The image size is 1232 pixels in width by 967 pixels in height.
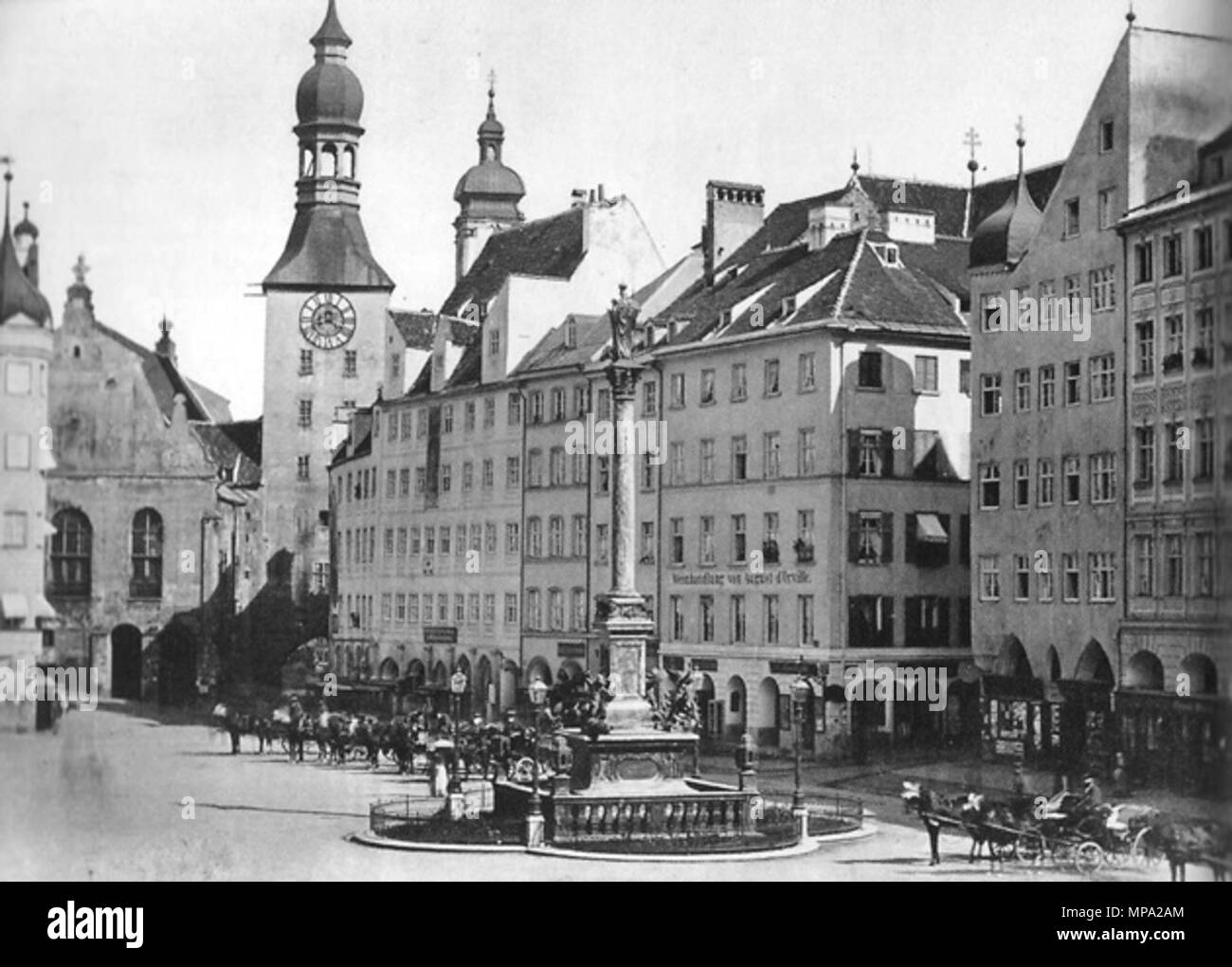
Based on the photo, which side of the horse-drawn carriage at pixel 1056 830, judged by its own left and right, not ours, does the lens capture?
left

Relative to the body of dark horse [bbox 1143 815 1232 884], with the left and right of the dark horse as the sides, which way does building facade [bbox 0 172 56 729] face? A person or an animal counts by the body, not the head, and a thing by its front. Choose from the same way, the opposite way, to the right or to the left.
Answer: the opposite way

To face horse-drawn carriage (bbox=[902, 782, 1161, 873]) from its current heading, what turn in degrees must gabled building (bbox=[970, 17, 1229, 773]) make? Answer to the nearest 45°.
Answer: approximately 45° to its left

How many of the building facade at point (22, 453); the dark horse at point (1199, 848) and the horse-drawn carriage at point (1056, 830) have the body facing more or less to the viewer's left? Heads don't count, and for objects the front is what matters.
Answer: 2

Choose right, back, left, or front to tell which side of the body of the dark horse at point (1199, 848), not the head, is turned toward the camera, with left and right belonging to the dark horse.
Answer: left

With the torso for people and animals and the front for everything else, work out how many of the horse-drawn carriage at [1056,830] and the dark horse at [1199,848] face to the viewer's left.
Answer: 2

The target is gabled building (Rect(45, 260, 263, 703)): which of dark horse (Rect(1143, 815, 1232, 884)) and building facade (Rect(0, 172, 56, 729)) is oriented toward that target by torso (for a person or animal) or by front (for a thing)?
the dark horse

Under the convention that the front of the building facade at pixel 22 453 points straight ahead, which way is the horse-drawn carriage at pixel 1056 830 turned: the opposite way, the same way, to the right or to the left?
the opposite way

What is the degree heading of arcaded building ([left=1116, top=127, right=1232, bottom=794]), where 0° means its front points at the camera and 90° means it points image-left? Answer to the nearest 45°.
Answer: approximately 45°

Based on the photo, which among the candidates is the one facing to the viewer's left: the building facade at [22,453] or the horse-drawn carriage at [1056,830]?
the horse-drawn carriage
